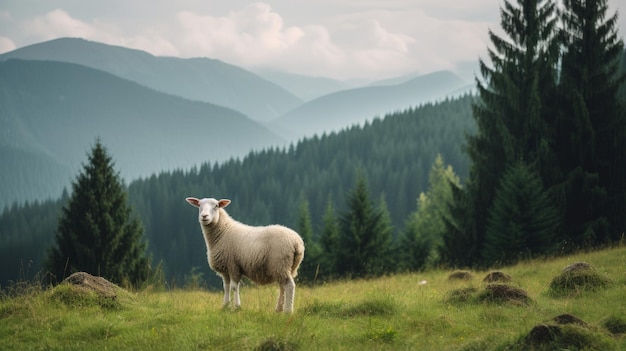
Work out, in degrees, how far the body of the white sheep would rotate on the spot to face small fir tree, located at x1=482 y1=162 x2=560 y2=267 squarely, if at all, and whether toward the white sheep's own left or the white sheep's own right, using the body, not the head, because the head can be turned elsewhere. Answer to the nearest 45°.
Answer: approximately 135° to the white sheep's own right

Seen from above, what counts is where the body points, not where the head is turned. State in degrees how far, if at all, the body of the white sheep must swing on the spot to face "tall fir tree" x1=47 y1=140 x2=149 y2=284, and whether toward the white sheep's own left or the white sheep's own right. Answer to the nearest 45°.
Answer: approximately 90° to the white sheep's own right

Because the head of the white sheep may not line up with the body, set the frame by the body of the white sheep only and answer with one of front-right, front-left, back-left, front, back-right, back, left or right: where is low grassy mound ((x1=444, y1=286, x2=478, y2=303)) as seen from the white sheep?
back

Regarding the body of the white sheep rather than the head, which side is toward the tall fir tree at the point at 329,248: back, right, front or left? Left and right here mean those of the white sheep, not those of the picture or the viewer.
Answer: right

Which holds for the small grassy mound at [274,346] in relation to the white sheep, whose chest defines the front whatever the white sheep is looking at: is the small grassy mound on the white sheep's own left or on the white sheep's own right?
on the white sheep's own left

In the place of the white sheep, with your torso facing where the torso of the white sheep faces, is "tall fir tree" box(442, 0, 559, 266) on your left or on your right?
on your right

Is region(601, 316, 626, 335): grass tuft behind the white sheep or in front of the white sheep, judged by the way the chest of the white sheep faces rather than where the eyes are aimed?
behind

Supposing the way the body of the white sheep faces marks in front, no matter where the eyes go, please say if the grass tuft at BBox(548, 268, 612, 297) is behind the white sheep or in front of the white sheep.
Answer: behind

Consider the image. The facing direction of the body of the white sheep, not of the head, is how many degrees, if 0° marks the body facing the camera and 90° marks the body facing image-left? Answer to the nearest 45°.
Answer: approximately 90°

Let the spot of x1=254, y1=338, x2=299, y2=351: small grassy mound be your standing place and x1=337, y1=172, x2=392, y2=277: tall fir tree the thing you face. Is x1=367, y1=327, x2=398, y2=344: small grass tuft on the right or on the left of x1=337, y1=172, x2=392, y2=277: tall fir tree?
right

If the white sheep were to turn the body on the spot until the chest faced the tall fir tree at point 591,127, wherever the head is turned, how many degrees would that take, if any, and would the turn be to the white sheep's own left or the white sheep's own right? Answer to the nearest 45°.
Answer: approximately 135° to the white sheep's own right

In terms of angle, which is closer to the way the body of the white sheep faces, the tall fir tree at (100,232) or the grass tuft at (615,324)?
the tall fir tree

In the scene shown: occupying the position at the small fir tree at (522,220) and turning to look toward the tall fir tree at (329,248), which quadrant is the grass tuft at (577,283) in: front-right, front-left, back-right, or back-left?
back-left
